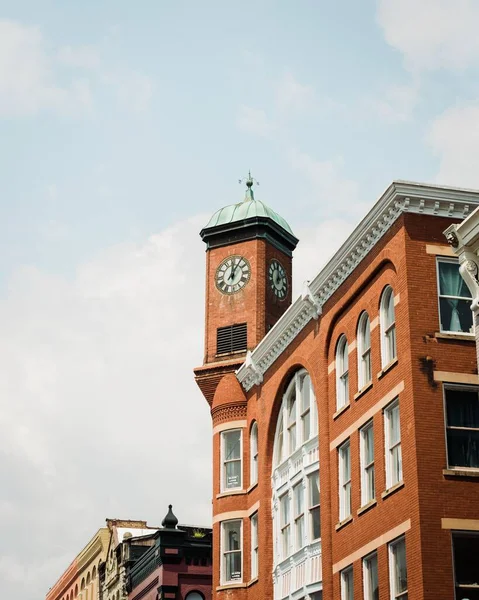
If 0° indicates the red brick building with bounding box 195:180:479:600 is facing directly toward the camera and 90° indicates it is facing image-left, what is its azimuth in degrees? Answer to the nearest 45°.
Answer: approximately 45°
